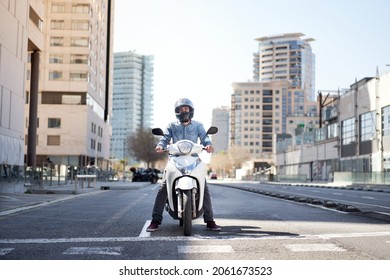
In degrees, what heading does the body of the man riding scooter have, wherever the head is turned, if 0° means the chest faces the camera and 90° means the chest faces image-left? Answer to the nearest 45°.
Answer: approximately 0°

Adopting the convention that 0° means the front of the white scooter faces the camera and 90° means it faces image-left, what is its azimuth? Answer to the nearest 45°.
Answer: approximately 0°
